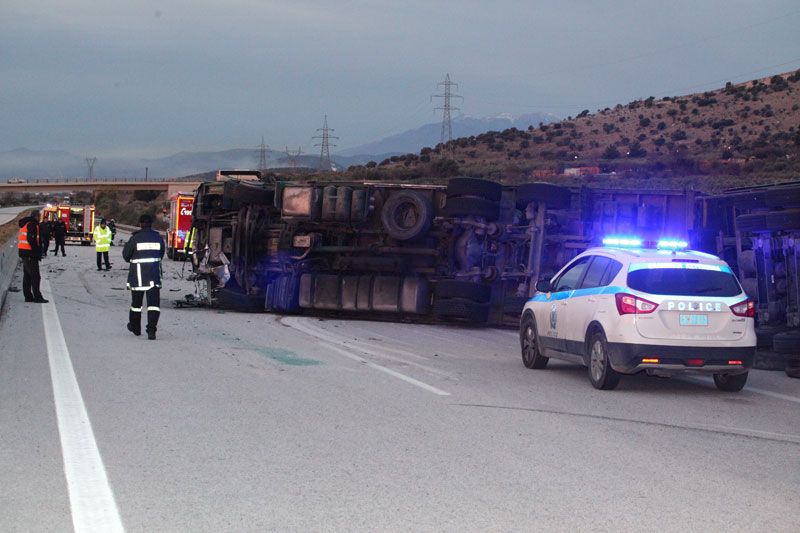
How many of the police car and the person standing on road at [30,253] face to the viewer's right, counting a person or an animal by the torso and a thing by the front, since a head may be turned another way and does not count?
1

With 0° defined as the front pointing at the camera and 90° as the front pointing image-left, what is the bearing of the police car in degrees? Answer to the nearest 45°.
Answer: approximately 135°

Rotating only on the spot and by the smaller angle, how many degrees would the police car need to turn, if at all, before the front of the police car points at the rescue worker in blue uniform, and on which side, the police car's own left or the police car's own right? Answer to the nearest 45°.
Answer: approximately 45° to the police car's own left

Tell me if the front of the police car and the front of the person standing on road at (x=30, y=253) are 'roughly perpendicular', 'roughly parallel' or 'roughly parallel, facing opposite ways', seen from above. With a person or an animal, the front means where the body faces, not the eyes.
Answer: roughly perpendicular

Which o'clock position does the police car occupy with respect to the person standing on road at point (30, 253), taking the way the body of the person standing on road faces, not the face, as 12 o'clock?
The police car is roughly at 2 o'clock from the person standing on road.

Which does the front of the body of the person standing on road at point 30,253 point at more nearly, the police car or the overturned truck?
the overturned truck

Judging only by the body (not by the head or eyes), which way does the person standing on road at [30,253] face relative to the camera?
to the viewer's right

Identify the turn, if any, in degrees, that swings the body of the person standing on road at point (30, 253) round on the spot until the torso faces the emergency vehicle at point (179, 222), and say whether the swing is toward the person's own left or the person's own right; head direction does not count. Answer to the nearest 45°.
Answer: approximately 90° to the person's own left

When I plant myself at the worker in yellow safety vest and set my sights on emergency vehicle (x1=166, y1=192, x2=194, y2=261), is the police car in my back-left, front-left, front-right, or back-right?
back-right

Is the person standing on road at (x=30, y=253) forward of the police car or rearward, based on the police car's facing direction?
forward
